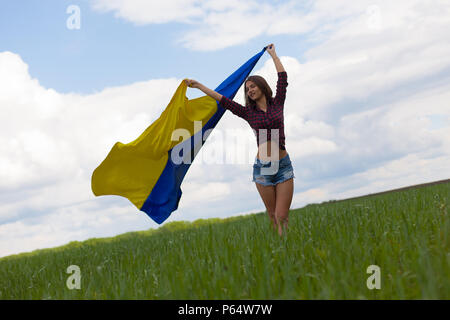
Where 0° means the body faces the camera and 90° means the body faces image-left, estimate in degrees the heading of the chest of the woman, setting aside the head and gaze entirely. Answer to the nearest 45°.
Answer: approximately 0°
